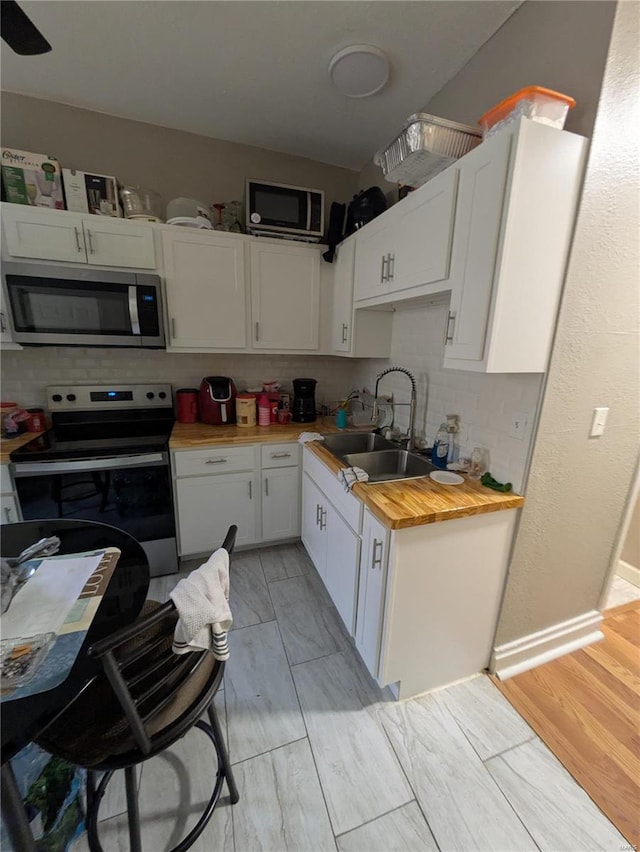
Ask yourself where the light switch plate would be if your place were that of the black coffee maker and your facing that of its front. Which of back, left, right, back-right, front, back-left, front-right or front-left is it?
front-left

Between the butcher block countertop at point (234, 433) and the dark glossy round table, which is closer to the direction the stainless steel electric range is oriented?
the dark glossy round table

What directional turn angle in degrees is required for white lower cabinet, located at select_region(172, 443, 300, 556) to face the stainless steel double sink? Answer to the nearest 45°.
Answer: approximately 45° to its left

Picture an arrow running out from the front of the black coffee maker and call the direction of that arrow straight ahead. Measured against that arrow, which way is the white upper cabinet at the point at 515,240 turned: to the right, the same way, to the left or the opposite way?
to the right

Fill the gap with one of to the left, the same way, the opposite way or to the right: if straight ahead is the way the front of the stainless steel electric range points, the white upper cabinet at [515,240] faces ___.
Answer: to the right

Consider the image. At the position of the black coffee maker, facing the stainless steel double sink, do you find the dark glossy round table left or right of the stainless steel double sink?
right

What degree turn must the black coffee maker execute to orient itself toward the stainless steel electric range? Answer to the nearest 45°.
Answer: approximately 45° to its right
